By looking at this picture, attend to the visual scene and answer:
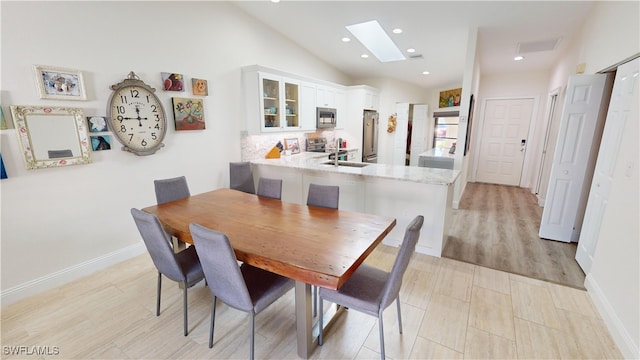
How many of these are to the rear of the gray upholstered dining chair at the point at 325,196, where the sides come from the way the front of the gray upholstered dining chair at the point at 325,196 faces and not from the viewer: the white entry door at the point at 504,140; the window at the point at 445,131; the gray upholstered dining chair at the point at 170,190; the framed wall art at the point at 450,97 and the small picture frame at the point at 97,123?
3

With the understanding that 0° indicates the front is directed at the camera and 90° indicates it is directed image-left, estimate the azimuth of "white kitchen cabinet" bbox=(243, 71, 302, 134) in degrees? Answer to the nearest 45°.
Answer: approximately 315°

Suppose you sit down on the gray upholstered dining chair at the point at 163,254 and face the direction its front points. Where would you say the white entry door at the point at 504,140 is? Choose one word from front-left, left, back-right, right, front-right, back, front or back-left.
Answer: front-right

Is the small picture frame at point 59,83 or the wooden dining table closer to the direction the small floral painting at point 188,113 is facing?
the wooden dining table

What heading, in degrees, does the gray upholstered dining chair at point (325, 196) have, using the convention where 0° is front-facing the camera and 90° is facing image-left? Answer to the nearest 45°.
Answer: approximately 45°

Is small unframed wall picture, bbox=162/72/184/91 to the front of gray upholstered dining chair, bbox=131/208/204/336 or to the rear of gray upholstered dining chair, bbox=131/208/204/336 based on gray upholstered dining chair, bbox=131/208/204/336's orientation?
to the front

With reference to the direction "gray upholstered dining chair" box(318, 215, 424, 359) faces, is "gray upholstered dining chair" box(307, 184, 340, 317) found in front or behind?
in front

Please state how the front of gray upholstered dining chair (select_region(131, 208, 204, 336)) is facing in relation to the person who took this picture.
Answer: facing away from the viewer and to the right of the viewer

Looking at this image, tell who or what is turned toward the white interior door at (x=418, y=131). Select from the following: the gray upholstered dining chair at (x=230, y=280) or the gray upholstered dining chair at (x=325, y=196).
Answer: the gray upholstered dining chair at (x=230, y=280)

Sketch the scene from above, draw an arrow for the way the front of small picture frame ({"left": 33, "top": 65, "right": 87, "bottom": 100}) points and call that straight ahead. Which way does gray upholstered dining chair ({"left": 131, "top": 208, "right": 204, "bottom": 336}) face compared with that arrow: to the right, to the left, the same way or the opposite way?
to the left

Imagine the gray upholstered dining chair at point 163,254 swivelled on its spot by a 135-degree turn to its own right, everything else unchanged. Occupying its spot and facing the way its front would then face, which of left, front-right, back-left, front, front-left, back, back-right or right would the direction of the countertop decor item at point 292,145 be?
back-left

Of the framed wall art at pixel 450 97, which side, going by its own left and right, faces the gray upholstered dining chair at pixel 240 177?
front

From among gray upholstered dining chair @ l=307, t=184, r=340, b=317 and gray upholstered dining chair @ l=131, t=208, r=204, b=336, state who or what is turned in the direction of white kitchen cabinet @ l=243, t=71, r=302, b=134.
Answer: gray upholstered dining chair @ l=131, t=208, r=204, b=336

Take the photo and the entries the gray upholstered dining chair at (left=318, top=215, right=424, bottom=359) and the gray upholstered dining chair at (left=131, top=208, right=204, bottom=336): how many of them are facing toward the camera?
0

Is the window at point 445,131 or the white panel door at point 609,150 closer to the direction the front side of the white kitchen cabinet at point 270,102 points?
the white panel door

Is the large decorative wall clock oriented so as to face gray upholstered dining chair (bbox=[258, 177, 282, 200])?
yes
